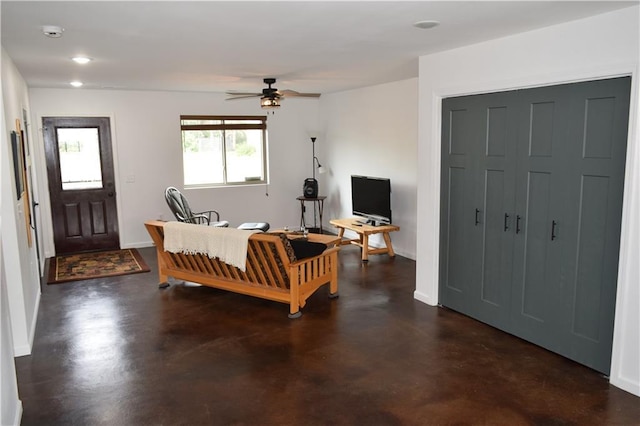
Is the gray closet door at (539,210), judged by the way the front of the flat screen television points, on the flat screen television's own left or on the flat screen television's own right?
on the flat screen television's own left

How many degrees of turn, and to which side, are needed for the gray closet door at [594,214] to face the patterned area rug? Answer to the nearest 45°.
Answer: approximately 45° to its right

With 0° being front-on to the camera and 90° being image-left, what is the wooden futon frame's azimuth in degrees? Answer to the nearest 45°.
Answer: approximately 225°

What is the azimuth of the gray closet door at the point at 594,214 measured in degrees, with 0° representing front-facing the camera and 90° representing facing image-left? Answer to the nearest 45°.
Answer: approximately 45°

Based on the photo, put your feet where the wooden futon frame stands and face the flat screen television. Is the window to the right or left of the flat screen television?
left

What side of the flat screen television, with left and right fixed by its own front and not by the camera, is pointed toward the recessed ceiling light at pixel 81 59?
front

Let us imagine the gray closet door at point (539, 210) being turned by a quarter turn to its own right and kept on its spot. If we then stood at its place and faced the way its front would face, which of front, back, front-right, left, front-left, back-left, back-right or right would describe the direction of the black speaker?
front

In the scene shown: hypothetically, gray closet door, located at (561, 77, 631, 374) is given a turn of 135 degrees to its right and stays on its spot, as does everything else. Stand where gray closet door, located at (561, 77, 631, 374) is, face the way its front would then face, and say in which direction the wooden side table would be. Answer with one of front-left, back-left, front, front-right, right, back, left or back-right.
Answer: front-left

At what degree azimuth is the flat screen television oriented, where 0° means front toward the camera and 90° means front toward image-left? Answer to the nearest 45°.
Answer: approximately 45°
